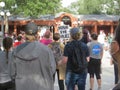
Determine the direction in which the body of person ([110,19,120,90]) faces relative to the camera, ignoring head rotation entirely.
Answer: away from the camera

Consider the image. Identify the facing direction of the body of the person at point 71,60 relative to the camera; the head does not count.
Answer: away from the camera

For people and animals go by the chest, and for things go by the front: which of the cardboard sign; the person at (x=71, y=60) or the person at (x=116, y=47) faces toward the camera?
the cardboard sign

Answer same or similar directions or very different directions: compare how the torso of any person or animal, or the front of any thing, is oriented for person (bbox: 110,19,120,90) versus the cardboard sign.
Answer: very different directions

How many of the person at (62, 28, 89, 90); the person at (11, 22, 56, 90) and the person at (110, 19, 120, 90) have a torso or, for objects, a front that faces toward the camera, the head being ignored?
0

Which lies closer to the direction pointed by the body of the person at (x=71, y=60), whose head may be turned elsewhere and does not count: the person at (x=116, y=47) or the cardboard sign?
the cardboard sign

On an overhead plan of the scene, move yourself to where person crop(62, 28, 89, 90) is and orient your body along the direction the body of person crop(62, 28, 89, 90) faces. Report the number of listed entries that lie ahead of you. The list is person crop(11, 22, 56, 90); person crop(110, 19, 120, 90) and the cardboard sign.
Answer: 1

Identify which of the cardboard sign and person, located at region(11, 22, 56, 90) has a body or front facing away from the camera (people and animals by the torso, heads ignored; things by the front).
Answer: the person

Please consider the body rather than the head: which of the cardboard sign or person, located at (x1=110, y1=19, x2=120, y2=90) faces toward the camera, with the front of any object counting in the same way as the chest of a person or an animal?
the cardboard sign

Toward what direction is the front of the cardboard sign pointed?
toward the camera

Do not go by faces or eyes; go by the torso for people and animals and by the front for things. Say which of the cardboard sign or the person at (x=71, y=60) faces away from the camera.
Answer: the person

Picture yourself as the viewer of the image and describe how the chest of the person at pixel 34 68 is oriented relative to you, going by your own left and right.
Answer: facing away from the viewer

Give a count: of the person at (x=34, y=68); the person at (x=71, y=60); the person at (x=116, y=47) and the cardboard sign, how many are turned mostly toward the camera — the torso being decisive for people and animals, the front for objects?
1

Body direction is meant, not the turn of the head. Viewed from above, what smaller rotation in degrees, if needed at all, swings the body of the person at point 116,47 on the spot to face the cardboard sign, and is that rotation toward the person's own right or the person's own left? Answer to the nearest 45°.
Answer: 0° — they already face it
